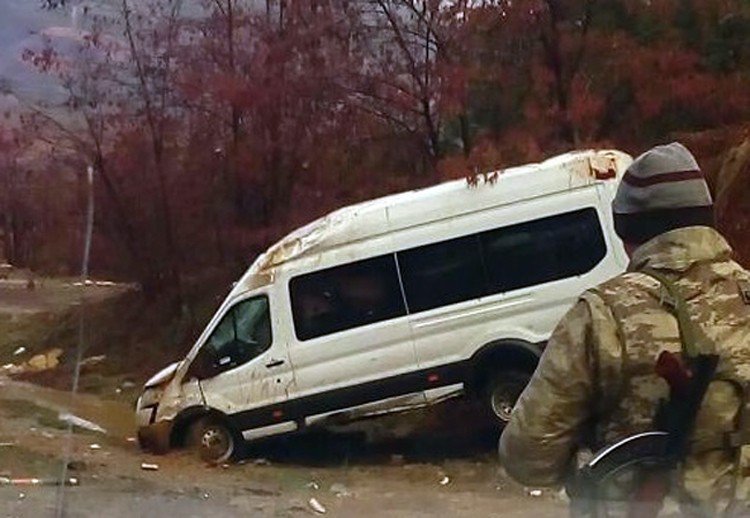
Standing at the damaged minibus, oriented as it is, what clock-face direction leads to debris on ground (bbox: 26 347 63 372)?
The debris on ground is roughly at 2 o'clock from the damaged minibus.

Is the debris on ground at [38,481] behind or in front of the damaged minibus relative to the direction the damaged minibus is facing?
in front

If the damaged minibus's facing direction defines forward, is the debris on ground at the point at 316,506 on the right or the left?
on its left

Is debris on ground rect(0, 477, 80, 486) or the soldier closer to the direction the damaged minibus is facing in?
the debris on ground

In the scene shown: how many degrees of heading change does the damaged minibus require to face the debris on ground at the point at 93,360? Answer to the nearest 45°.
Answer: approximately 45° to its right

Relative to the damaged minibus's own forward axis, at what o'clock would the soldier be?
The soldier is roughly at 9 o'clock from the damaged minibus.

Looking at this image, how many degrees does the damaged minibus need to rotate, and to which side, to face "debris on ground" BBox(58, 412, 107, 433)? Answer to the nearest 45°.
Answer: approximately 45° to its right

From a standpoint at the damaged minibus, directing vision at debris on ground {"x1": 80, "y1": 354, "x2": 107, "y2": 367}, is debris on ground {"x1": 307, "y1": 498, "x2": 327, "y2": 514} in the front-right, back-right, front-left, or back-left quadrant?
back-left

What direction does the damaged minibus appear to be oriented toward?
to the viewer's left

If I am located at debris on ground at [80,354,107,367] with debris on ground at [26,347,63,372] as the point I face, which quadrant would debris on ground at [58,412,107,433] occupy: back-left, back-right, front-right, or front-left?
back-left

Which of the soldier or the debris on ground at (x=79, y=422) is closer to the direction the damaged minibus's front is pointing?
the debris on ground
